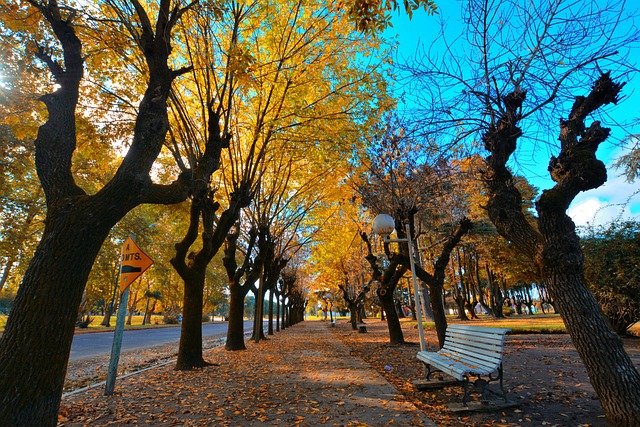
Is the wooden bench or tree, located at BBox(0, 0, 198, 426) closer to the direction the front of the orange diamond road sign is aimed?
the tree

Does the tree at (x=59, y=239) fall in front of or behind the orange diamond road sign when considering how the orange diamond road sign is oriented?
in front

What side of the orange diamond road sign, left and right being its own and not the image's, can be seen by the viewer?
front

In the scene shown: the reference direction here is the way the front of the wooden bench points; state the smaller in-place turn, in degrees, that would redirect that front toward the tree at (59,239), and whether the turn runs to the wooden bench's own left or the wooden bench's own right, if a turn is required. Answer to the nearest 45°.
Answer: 0° — it already faces it

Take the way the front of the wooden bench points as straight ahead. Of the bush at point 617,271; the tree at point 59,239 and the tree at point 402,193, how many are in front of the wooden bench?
1

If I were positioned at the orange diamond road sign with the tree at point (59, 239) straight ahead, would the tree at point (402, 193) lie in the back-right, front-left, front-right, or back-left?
back-left

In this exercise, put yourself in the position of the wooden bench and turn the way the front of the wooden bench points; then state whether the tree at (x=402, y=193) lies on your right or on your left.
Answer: on your right

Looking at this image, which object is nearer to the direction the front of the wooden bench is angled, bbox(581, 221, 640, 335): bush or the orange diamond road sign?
the orange diamond road sign

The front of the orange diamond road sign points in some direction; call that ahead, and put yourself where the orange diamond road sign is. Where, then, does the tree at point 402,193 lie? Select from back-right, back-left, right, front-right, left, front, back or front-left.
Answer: left

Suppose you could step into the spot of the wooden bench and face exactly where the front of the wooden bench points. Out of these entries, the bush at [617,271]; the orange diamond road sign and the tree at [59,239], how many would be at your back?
1

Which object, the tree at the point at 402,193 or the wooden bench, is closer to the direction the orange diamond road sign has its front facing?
the wooden bench

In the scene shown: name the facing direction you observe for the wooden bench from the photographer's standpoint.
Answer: facing the viewer and to the left of the viewer

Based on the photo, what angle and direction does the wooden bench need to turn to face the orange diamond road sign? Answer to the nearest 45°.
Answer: approximately 45° to its right

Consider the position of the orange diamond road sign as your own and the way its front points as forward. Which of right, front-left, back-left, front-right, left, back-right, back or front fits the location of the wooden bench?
front-left

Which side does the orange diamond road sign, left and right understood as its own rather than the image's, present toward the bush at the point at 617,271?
left

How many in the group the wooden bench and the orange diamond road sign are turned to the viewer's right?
0
